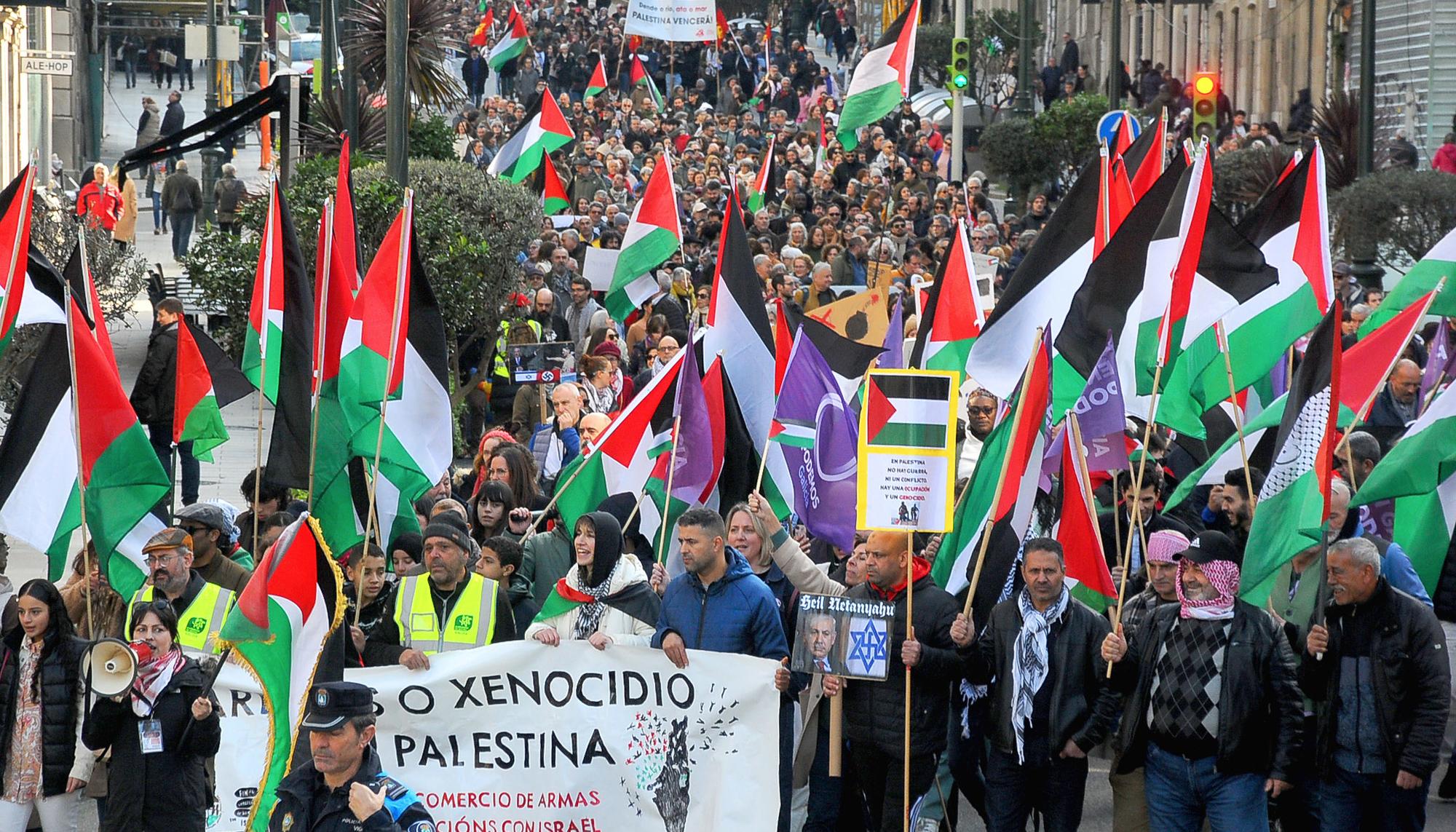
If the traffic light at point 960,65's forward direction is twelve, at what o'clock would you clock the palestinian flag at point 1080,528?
The palestinian flag is roughly at 12 o'clock from the traffic light.

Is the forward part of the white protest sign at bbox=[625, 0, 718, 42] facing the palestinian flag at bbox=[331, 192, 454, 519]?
yes

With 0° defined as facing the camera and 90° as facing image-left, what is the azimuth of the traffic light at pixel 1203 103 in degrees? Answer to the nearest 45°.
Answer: approximately 0°

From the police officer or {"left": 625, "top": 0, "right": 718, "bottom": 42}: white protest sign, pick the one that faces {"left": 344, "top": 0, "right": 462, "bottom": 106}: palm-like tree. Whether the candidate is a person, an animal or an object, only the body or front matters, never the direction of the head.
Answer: the white protest sign

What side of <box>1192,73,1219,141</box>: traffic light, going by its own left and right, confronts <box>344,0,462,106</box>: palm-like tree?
right

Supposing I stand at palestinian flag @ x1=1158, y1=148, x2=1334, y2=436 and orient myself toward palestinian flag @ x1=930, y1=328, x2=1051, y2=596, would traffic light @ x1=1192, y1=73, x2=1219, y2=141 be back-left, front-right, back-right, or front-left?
back-right
